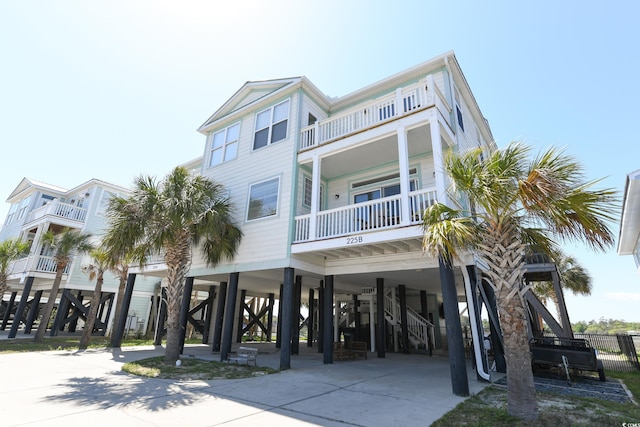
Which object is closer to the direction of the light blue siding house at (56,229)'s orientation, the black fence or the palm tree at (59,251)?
the palm tree

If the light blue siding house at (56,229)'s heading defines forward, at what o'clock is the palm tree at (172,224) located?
The palm tree is roughly at 10 o'clock from the light blue siding house.

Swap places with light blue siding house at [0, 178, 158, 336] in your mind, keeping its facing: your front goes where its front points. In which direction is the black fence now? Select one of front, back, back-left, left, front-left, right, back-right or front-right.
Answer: left

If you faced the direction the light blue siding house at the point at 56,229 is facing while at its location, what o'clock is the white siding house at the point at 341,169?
the white siding house at the point at 341,169 is roughly at 10 o'clock from the light blue siding house at the point at 56,229.

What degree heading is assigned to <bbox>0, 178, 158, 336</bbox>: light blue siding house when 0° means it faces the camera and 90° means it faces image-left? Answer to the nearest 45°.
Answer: approximately 45°

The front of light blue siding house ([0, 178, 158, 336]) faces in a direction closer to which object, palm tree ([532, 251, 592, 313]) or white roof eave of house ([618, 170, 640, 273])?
the white roof eave of house

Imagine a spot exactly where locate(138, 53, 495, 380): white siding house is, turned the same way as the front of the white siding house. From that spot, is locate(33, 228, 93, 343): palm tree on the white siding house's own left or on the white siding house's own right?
on the white siding house's own right

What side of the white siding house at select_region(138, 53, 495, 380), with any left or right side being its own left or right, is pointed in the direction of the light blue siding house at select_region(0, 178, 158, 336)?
right
